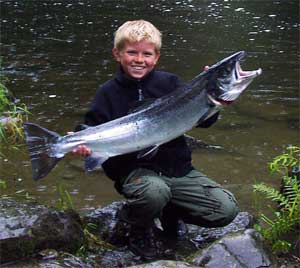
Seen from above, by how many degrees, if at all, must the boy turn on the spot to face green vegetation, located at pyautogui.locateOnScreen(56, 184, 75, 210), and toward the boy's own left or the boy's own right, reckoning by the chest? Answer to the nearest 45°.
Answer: approximately 135° to the boy's own right

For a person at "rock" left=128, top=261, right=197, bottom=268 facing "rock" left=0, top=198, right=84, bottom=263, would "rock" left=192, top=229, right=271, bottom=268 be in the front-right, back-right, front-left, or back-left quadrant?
back-right

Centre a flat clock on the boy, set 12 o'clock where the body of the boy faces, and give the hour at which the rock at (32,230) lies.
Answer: The rock is roughly at 2 o'clock from the boy.

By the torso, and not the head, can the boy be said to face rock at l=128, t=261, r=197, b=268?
yes

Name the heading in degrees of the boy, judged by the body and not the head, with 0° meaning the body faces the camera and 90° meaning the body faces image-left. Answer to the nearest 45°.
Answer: approximately 0°
